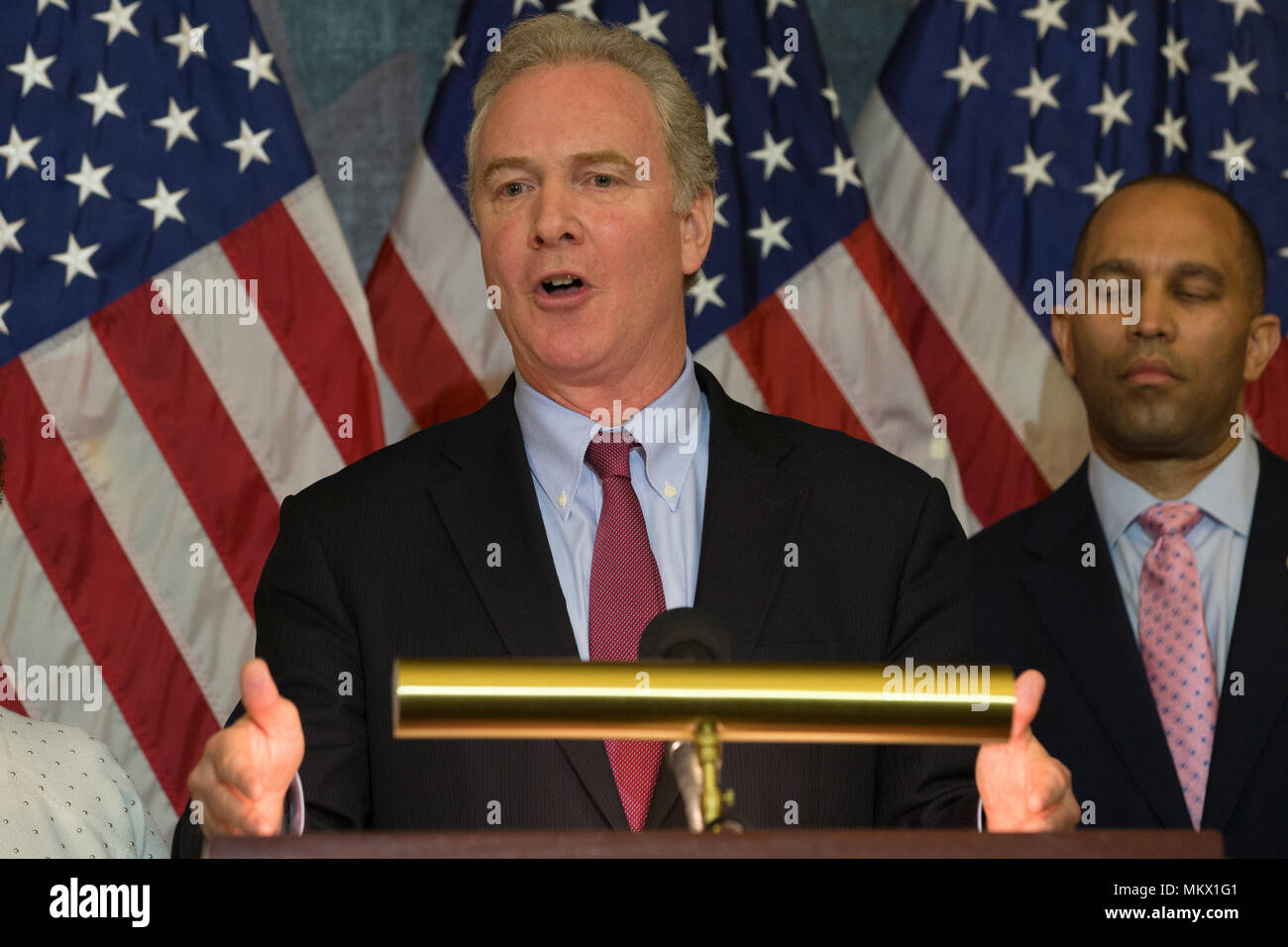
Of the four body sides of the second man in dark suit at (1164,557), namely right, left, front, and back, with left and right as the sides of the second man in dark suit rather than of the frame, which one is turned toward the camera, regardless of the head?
front

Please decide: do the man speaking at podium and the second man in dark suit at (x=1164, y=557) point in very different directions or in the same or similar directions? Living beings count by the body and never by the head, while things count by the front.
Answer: same or similar directions

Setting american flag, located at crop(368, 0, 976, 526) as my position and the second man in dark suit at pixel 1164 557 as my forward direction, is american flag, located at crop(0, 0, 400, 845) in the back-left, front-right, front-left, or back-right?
back-right

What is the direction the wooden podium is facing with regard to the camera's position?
facing the viewer

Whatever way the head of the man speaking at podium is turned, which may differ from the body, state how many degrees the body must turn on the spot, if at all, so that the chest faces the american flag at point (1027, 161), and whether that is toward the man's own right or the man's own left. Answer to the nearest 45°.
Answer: approximately 135° to the man's own left

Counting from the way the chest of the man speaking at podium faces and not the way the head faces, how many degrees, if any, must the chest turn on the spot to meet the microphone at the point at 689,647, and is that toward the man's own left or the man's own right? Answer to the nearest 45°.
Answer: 0° — they already face it

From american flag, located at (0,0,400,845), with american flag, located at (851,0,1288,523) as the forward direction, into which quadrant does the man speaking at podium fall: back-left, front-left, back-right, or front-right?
front-right

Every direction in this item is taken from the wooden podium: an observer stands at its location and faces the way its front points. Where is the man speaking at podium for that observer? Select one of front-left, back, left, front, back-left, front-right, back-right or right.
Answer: back

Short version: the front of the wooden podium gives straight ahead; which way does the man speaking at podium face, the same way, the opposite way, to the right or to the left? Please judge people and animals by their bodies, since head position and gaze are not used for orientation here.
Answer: the same way
